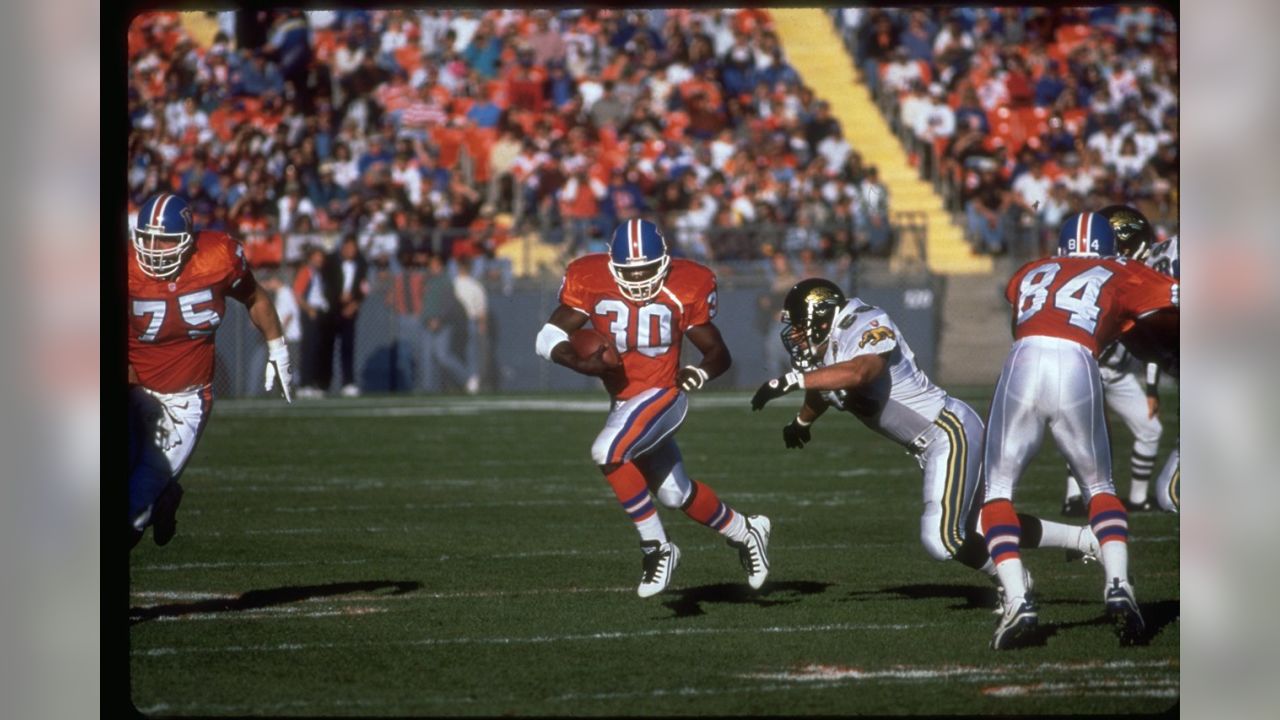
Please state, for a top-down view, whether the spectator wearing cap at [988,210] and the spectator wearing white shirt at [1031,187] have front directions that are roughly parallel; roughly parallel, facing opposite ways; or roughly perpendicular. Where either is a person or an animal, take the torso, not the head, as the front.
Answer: roughly parallel

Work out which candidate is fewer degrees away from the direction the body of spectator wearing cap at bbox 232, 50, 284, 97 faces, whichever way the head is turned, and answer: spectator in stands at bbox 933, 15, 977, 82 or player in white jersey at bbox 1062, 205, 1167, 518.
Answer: the player in white jersey

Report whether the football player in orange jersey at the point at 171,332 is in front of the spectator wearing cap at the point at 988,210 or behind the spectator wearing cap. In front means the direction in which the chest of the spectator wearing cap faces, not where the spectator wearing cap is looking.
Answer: in front

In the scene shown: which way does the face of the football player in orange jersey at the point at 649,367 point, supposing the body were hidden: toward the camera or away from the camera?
toward the camera

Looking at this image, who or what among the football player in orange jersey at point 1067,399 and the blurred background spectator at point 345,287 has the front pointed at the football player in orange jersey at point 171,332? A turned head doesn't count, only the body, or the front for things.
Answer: the blurred background spectator

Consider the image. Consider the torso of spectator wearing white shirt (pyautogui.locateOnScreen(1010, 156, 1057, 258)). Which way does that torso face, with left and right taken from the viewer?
facing the viewer

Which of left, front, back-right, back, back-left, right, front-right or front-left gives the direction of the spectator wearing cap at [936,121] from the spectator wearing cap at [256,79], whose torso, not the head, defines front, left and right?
left

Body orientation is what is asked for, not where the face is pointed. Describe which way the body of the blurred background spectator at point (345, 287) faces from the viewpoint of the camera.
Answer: toward the camera

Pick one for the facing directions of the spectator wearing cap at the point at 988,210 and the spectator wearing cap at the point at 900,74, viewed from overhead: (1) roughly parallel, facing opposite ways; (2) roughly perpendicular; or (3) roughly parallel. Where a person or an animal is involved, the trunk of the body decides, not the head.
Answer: roughly parallel

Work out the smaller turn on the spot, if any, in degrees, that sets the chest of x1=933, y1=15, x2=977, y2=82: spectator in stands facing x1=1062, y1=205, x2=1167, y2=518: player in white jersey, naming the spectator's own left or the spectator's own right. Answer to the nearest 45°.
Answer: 0° — they already face them

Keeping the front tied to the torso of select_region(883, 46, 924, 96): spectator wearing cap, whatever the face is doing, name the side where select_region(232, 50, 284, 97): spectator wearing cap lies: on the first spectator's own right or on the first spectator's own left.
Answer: on the first spectator's own right

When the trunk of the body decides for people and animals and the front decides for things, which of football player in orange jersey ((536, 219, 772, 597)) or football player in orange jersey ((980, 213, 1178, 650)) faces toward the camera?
football player in orange jersey ((536, 219, 772, 597))

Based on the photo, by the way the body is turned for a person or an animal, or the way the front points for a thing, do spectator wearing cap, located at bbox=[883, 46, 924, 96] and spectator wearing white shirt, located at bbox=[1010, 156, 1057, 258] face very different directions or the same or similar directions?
same or similar directions

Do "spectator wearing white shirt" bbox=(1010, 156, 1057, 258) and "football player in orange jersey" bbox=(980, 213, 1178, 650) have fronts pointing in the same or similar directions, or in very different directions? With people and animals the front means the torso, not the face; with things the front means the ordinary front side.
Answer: very different directions

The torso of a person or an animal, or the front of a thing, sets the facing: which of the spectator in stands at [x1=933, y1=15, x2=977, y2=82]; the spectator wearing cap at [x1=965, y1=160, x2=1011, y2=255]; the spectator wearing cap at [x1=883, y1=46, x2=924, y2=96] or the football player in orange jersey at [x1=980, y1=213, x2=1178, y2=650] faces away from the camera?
the football player in orange jersey

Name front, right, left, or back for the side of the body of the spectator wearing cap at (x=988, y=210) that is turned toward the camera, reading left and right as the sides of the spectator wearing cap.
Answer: front

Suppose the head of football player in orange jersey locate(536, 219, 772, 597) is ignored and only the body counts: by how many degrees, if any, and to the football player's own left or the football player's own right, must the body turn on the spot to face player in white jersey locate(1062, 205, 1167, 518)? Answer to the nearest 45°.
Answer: approximately 135° to the football player's own left

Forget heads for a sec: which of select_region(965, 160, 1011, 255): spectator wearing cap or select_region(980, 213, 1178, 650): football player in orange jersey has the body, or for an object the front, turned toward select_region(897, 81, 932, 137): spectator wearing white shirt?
the football player in orange jersey
